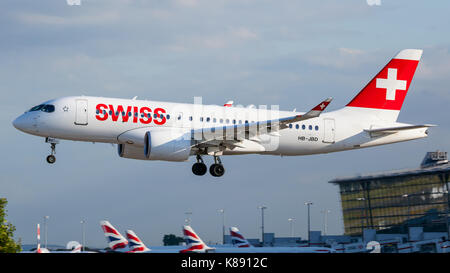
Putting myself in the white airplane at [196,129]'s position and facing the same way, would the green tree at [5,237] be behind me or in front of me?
in front

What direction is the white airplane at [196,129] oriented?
to the viewer's left
